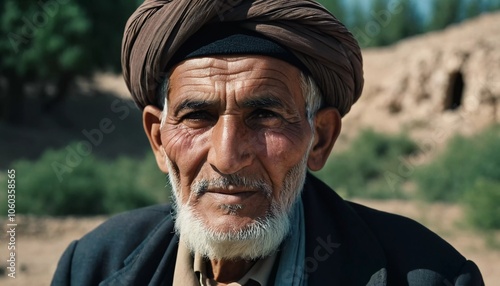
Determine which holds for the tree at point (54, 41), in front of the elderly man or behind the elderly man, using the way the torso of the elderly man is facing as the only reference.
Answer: behind

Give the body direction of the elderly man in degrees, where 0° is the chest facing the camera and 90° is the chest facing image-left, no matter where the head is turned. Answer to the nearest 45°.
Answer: approximately 0°

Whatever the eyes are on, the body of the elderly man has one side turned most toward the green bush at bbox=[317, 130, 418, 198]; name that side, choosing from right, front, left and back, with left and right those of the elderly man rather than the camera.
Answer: back

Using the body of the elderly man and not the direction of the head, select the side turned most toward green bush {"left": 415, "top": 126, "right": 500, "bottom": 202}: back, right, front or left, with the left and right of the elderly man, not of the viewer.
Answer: back

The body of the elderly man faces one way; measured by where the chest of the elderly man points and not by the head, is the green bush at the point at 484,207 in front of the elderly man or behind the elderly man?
behind
